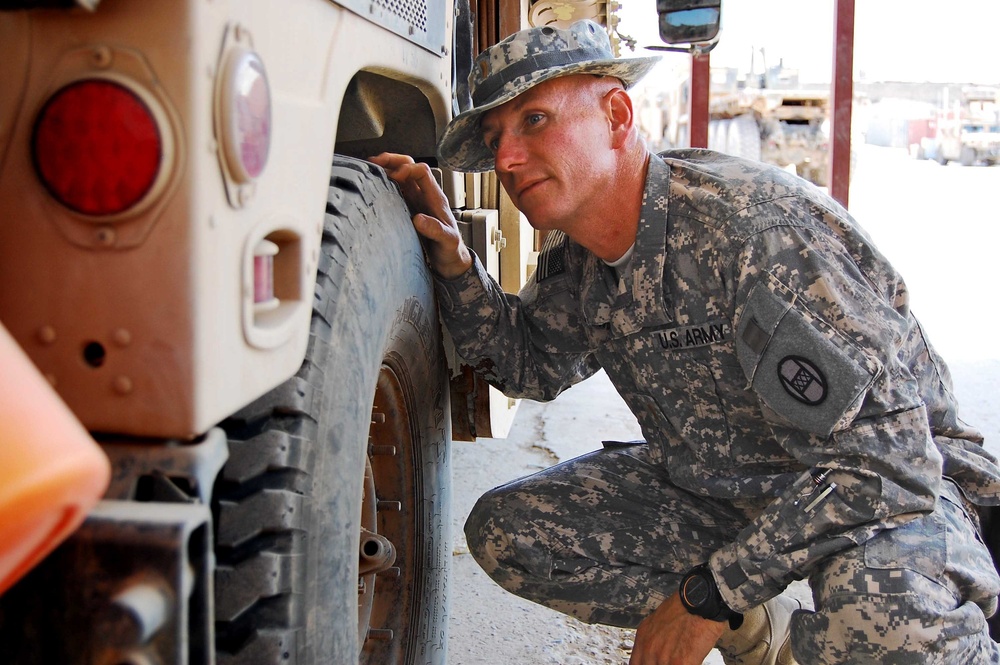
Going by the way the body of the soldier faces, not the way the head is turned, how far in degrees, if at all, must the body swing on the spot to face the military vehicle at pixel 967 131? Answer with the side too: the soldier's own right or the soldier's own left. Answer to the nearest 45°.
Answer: approximately 135° to the soldier's own right

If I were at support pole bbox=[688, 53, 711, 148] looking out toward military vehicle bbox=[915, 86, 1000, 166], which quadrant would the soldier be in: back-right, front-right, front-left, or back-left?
back-right

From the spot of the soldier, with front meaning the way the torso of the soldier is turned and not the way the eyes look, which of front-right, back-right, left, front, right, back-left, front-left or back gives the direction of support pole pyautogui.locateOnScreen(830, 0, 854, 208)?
back-right

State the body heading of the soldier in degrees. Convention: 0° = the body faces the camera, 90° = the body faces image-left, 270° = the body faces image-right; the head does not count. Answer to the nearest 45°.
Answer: approximately 45°

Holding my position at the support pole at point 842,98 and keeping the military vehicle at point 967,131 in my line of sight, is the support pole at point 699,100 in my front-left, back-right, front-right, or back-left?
back-left

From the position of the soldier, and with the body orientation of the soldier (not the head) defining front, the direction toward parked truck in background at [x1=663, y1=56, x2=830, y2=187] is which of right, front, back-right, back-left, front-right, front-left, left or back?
back-right

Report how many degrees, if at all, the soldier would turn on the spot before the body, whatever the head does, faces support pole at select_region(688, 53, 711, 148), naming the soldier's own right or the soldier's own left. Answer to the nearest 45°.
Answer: approximately 135° to the soldier's own right

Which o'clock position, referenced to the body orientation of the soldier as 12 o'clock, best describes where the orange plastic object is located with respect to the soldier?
The orange plastic object is roughly at 11 o'clock from the soldier.
